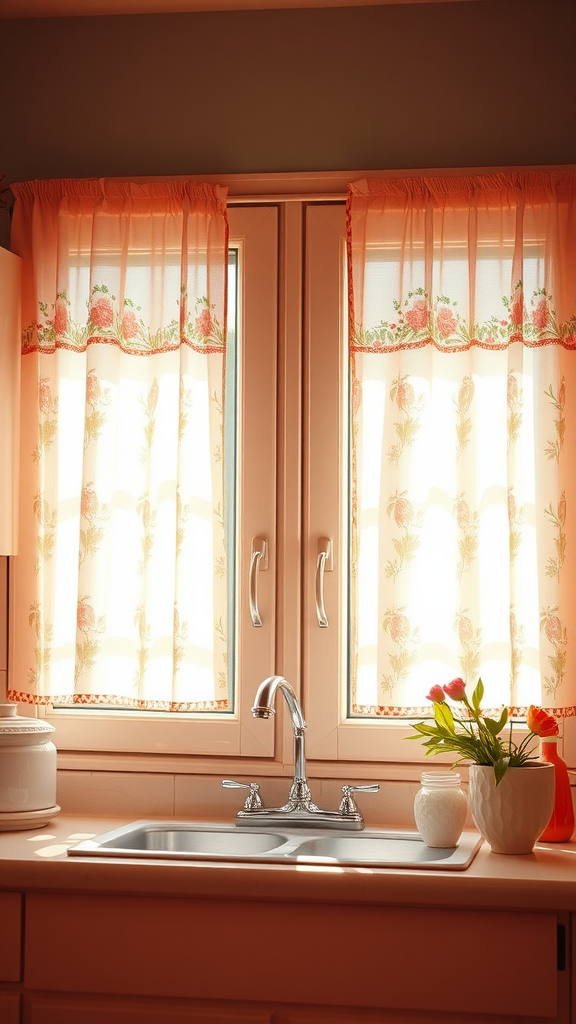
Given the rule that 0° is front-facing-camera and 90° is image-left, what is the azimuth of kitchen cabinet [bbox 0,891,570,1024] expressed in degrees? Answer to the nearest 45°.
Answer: approximately 0°

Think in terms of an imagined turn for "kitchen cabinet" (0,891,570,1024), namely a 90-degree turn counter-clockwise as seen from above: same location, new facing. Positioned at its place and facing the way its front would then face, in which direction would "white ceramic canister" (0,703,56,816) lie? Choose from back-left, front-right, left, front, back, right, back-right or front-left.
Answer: back-left

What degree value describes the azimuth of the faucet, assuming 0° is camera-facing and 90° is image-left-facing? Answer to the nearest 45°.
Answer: approximately 45°
